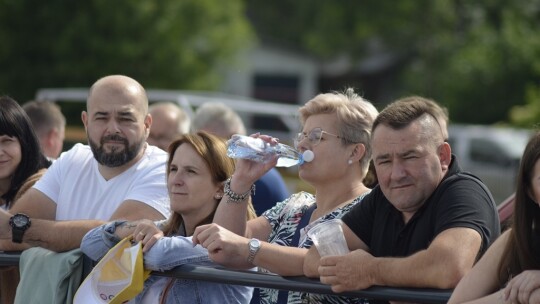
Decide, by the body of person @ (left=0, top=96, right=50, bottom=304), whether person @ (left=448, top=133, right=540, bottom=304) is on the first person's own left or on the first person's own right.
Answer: on the first person's own left

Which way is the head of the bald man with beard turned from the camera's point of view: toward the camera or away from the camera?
toward the camera

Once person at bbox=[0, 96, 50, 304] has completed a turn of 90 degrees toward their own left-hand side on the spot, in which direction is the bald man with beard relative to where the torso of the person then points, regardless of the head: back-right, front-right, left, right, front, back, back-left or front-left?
front

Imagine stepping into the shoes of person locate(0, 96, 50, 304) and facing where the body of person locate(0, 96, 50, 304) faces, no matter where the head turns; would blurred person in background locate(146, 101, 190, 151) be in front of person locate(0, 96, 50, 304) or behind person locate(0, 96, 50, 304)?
behind

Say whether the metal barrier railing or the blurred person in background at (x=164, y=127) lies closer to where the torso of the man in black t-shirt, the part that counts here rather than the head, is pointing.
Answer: the metal barrier railing

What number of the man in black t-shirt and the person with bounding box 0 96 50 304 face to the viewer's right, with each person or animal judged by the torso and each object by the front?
0

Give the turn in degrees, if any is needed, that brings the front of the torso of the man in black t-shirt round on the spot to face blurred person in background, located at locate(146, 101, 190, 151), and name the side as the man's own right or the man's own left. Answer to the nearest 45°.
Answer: approximately 90° to the man's own right

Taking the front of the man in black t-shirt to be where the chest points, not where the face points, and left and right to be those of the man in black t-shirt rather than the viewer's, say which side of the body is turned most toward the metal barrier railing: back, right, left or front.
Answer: front

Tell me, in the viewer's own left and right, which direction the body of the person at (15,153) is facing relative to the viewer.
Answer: facing the viewer and to the left of the viewer

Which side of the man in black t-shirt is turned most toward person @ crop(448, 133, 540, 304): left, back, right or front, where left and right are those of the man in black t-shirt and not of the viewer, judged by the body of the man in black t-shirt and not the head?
left

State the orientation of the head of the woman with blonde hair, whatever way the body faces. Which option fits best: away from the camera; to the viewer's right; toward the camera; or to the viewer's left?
to the viewer's left

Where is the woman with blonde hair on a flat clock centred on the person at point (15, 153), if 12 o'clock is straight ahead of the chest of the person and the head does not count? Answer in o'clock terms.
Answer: The woman with blonde hair is roughly at 9 o'clock from the person.
